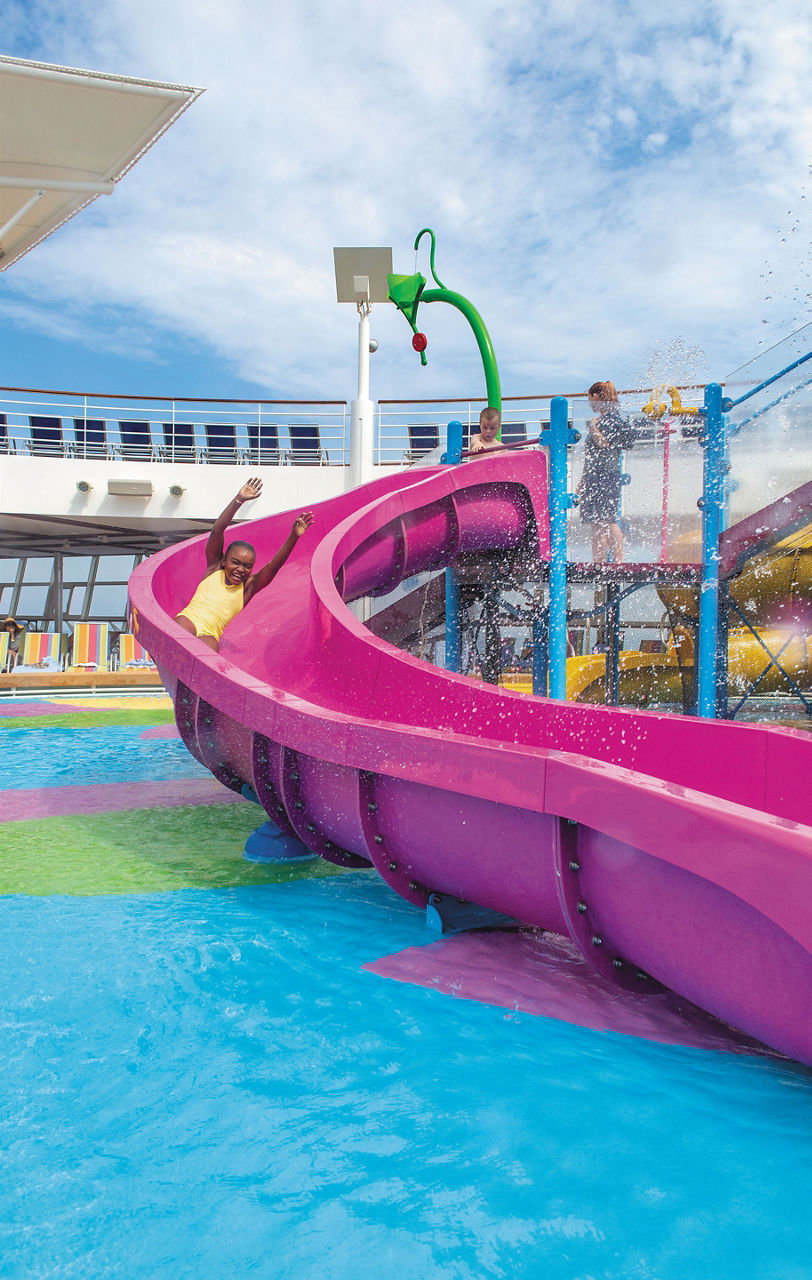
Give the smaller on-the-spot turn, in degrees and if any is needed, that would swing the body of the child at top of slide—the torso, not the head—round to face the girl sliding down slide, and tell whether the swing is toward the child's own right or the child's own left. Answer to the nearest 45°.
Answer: approximately 45° to the child's own right

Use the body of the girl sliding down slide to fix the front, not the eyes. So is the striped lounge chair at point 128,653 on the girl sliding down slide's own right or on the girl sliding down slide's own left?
on the girl sliding down slide's own right

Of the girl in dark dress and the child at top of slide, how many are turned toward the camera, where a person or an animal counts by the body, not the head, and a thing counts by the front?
1

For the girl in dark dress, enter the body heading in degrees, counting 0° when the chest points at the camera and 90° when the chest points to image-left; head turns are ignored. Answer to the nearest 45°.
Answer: approximately 90°

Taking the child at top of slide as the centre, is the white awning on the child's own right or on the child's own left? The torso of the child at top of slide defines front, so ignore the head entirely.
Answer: on the child's own right

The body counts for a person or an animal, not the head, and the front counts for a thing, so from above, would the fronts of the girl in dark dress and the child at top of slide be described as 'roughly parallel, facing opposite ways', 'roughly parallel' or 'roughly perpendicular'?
roughly perpendicular

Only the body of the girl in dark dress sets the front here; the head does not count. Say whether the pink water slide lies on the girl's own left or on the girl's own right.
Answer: on the girl's own left

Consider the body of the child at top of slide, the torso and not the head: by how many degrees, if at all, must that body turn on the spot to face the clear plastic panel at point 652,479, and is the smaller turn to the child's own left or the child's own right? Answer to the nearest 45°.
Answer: approximately 45° to the child's own left

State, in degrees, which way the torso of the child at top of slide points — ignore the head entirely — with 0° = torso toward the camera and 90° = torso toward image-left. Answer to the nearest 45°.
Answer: approximately 0°

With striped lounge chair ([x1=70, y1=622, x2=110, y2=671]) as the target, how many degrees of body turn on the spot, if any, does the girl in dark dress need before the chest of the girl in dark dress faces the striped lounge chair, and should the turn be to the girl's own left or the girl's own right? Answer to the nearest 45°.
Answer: approximately 45° to the girl's own right
